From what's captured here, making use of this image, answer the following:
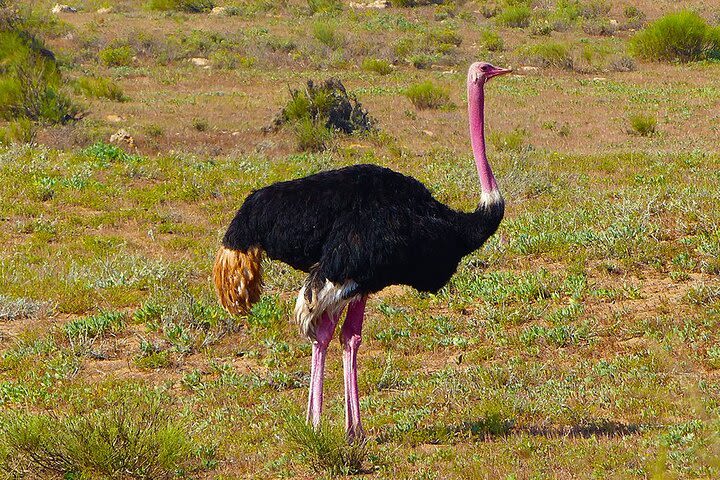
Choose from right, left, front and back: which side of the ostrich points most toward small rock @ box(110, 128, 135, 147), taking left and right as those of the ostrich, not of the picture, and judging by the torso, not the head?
left

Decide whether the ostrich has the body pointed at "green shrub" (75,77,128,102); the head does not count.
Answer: no

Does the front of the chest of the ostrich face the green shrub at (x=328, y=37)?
no

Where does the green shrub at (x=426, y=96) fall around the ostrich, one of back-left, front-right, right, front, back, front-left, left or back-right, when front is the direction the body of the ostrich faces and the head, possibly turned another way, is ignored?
left

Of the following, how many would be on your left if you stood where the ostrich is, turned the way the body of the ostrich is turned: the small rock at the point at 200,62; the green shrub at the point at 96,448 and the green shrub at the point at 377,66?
2

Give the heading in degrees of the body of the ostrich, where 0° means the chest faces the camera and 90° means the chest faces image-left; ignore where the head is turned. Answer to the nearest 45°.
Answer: approximately 270°

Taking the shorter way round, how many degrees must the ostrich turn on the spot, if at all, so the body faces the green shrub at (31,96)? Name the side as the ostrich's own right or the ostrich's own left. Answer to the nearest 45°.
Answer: approximately 135° to the ostrich's own left

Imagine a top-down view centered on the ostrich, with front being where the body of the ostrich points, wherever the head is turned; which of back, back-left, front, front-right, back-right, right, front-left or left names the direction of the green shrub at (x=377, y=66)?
left

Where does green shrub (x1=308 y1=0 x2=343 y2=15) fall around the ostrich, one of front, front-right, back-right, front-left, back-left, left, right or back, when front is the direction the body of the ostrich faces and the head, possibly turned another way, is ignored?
left

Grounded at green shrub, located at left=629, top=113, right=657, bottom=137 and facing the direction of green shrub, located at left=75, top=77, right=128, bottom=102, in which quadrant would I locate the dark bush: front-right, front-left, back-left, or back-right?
front-left

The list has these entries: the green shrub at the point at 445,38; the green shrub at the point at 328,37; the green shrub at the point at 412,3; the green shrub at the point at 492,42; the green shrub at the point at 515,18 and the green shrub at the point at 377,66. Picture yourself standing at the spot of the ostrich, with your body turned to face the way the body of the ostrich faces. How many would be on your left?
6

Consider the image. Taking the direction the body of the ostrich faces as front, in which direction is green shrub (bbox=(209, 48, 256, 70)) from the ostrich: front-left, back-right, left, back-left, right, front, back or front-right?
left

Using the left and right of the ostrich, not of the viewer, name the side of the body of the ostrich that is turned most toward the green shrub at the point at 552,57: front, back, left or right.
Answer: left

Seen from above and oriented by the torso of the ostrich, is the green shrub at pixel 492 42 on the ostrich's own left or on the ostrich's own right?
on the ostrich's own left

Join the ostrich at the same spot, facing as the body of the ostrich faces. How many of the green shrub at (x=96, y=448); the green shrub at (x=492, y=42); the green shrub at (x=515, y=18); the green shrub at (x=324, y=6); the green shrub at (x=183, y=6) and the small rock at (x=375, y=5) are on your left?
5

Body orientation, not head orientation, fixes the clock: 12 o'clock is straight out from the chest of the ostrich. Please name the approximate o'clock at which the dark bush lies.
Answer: The dark bush is roughly at 9 o'clock from the ostrich.

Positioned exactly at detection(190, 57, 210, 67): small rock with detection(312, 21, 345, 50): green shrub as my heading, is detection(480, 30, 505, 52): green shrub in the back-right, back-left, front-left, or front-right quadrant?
front-right
